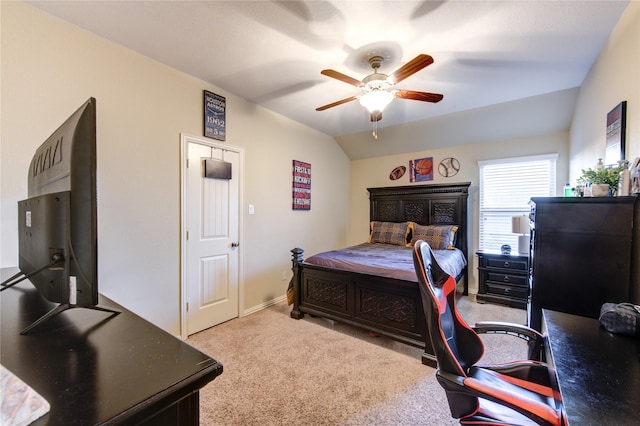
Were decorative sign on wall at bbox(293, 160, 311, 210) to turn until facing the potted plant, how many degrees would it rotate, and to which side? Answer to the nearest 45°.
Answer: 0° — it already faces it

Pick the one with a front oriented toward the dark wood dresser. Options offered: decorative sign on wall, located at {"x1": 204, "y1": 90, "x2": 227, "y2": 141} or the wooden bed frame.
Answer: the decorative sign on wall

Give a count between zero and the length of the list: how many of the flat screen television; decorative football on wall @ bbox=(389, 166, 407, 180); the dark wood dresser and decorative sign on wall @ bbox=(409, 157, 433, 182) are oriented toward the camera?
2

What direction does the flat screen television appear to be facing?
to the viewer's right

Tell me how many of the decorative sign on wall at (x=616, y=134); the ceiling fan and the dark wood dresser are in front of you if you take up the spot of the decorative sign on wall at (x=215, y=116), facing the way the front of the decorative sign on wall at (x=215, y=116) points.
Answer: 3

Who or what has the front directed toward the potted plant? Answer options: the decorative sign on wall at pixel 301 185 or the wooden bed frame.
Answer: the decorative sign on wall

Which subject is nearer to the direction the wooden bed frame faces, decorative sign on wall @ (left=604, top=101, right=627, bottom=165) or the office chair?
the office chair

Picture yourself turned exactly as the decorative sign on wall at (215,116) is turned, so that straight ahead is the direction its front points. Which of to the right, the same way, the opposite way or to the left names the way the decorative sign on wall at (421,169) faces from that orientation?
to the right
